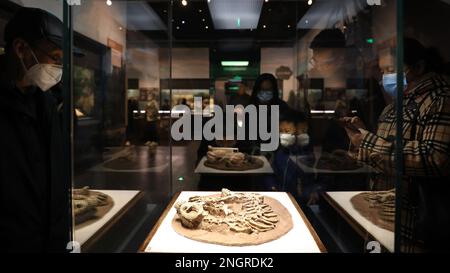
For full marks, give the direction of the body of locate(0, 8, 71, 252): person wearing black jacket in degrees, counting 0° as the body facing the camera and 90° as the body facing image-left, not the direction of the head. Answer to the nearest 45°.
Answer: approximately 315°

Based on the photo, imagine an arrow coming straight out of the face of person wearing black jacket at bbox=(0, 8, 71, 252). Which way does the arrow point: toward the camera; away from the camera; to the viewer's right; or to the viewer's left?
to the viewer's right
